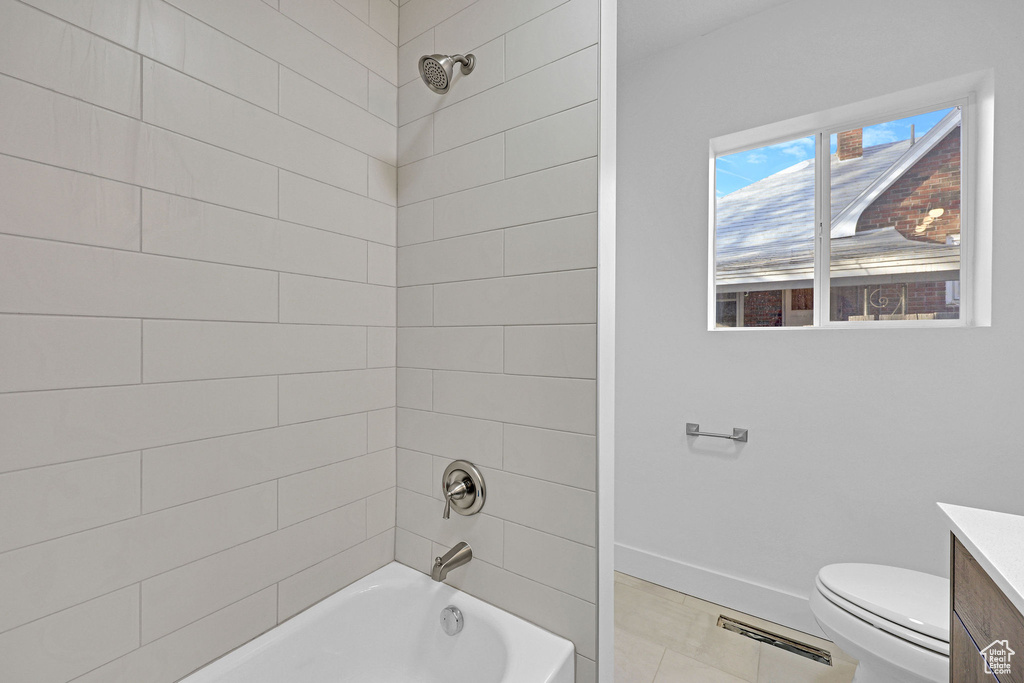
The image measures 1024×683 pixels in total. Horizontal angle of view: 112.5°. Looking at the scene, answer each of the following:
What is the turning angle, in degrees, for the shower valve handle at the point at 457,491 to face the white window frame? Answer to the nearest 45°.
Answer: approximately 135° to its left

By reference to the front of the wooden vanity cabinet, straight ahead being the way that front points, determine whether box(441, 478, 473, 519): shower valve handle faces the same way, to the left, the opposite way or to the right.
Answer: to the left

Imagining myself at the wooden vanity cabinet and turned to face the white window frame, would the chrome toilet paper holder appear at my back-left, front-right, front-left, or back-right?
front-left

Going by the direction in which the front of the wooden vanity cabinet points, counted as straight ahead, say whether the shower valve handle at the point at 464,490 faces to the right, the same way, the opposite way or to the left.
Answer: to the left

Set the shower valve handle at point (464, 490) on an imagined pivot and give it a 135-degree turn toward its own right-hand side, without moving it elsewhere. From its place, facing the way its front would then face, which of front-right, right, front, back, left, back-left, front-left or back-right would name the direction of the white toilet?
right

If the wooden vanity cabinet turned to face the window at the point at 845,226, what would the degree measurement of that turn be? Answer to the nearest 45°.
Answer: approximately 90° to its right

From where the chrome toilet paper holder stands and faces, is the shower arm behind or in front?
in front

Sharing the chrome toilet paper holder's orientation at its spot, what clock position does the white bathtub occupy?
The white bathtub is roughly at 1 o'clock from the chrome toilet paper holder.

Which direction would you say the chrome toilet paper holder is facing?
toward the camera

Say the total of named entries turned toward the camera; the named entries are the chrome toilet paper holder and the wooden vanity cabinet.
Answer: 1

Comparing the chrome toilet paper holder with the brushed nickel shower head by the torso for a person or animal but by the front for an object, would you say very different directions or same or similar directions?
same or similar directions

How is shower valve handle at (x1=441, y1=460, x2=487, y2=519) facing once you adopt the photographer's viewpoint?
facing the viewer and to the left of the viewer

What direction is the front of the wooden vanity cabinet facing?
to the viewer's left
